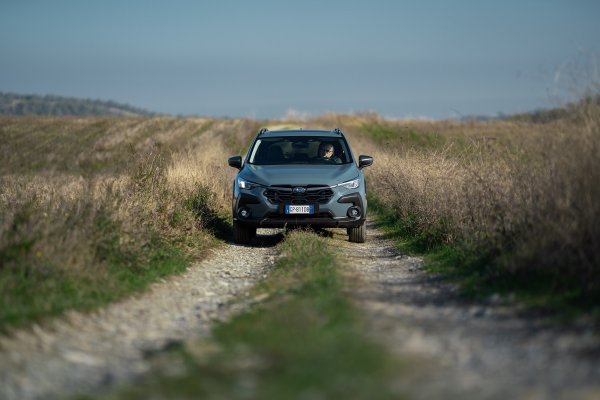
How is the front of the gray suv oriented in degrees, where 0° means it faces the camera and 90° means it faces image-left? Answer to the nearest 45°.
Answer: approximately 0°
